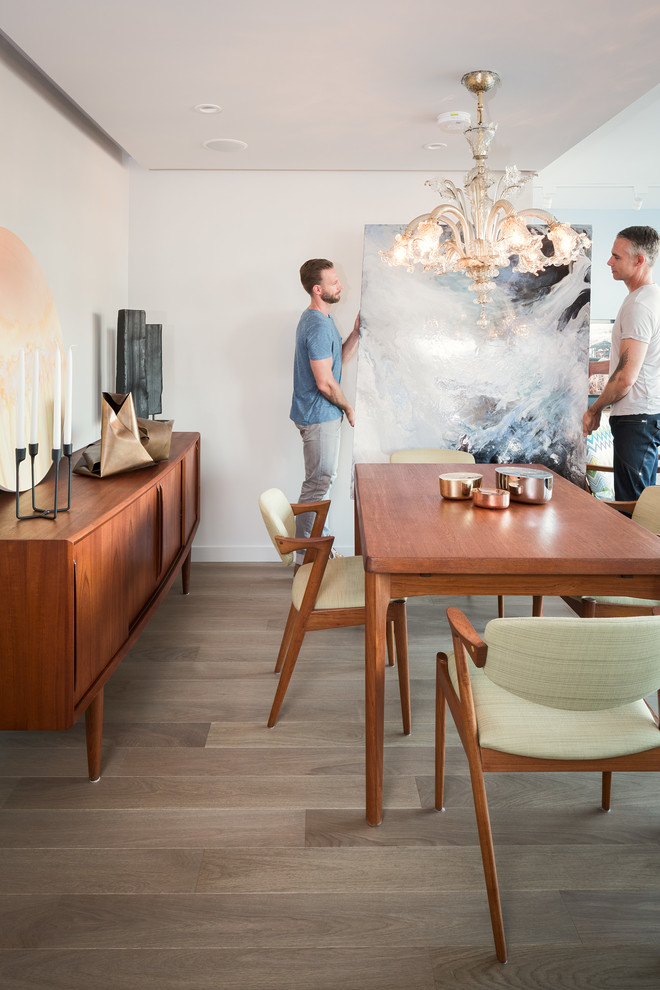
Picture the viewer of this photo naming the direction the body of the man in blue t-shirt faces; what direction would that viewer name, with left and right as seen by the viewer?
facing to the right of the viewer

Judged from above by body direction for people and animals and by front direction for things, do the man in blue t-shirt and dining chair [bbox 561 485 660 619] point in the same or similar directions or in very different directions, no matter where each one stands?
very different directions

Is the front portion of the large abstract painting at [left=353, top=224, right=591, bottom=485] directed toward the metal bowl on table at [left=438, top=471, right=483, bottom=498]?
yes

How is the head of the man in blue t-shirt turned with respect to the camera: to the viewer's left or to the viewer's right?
to the viewer's right

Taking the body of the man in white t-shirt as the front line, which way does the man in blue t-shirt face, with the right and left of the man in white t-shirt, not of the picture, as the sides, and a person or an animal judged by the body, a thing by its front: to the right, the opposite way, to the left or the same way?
the opposite way

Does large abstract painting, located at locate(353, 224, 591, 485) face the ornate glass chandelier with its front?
yes

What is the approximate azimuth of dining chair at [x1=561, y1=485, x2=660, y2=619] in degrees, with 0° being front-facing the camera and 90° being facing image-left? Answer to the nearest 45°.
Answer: approximately 90°

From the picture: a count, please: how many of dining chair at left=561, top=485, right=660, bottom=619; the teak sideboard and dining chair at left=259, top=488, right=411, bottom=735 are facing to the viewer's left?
1

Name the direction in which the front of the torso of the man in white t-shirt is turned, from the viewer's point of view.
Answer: to the viewer's left

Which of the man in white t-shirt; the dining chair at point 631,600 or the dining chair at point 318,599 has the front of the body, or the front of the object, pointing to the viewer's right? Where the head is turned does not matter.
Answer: the dining chair at point 318,599

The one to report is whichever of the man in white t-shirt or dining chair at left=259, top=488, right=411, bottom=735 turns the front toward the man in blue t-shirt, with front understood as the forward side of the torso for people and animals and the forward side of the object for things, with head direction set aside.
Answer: the man in white t-shirt

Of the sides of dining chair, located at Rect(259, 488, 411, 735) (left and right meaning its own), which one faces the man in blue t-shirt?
left

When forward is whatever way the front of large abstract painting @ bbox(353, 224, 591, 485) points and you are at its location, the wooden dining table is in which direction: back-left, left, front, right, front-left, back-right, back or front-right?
front

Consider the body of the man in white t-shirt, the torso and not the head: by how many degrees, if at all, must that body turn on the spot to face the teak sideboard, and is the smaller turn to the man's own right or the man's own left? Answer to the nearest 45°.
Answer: approximately 45° to the man's own left

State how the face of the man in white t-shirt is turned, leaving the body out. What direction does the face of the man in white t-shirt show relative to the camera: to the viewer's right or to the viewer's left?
to the viewer's left

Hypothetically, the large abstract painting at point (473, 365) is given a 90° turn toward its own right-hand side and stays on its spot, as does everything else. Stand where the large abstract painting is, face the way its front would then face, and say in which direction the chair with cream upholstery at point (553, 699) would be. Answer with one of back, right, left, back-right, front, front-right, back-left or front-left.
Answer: left

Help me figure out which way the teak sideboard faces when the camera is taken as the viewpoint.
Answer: facing to the right of the viewer

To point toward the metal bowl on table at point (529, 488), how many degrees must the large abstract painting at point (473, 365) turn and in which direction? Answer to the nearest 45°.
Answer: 0° — it already faces it
